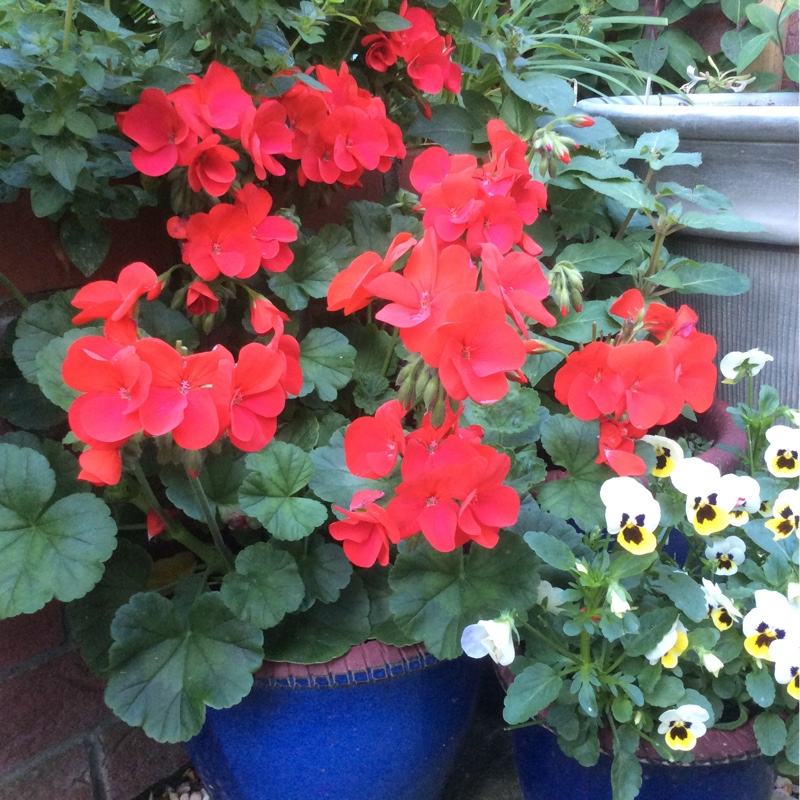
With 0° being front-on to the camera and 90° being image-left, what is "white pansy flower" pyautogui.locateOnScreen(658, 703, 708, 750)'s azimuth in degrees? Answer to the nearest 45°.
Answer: approximately 0°
